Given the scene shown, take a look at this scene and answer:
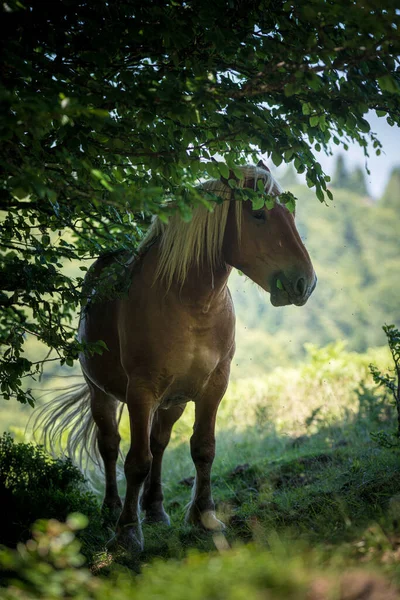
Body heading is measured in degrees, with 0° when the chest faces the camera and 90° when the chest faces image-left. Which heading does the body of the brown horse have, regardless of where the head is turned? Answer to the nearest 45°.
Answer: approximately 315°

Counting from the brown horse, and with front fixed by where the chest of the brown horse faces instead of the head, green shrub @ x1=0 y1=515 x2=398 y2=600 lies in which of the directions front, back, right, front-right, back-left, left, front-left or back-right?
front-right

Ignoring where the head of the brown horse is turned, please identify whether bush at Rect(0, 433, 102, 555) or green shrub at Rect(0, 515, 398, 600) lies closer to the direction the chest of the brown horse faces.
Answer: the green shrub

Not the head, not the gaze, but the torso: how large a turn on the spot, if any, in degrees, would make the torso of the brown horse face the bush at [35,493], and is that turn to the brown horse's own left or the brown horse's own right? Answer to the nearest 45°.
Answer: approximately 90° to the brown horse's own right
